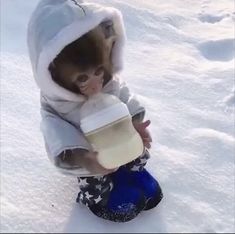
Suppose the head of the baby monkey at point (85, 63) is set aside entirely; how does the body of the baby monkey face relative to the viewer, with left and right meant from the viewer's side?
facing the viewer and to the right of the viewer
